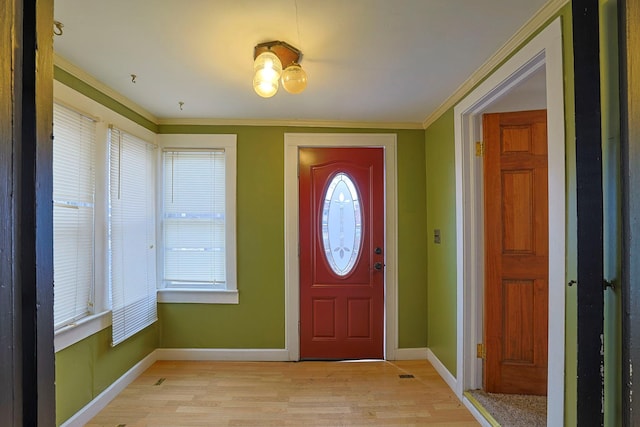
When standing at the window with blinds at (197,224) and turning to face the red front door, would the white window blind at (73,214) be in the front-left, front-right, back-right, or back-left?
back-right

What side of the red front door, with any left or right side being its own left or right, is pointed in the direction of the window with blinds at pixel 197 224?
right

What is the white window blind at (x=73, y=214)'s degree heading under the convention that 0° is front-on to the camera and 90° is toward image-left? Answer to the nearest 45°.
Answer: approximately 315°

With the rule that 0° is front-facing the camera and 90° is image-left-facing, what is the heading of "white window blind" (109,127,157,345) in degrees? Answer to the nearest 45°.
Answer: approximately 315°

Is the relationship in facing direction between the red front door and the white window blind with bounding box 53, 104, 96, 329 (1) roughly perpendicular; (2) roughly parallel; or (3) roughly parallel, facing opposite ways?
roughly perpendicular

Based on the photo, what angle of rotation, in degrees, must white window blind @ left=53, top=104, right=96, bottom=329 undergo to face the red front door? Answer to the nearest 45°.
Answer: approximately 45° to its left

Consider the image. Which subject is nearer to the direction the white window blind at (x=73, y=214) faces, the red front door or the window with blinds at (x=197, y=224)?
the red front door

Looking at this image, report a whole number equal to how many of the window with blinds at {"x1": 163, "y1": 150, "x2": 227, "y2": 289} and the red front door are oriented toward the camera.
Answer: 2

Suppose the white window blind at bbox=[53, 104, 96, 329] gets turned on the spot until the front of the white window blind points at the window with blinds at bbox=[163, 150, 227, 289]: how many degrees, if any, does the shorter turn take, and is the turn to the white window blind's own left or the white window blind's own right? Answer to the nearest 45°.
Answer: approximately 90° to the white window blind's own left

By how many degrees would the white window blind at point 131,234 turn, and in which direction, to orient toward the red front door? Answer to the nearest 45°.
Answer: approximately 45° to its left

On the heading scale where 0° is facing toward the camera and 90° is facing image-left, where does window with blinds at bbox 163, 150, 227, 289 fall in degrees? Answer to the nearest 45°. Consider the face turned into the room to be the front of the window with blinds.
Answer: approximately 0°
